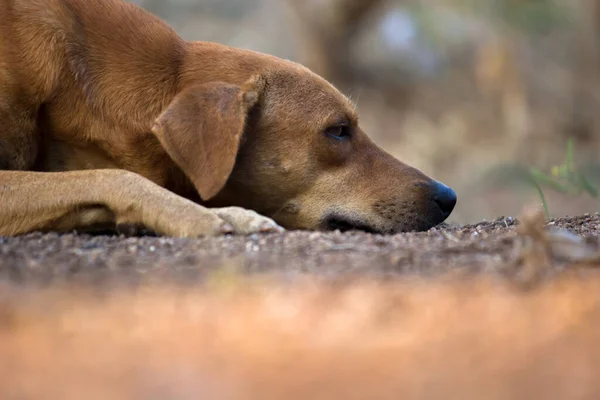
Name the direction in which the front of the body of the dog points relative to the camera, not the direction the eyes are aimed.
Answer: to the viewer's right
